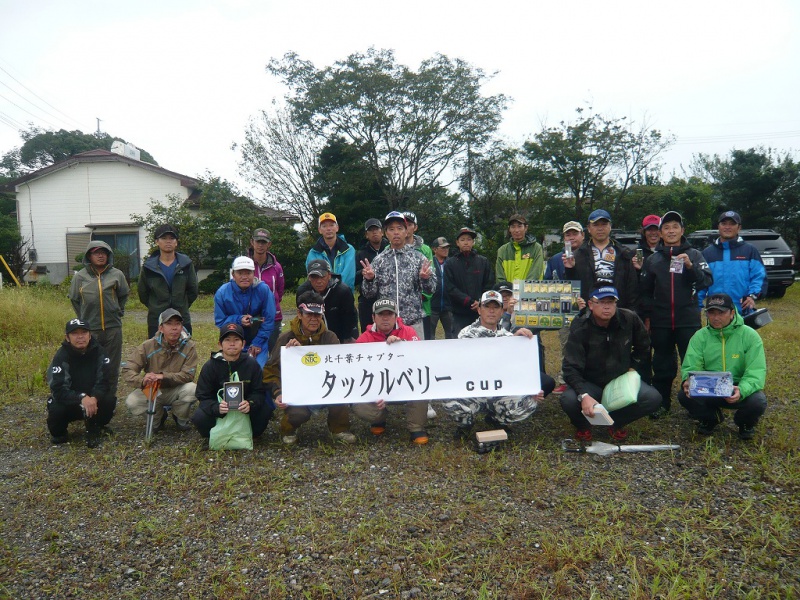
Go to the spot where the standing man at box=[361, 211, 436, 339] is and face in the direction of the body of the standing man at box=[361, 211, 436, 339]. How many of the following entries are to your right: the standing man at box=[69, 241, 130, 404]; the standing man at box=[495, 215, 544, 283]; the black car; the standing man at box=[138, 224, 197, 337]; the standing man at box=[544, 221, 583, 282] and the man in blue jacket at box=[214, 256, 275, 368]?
3

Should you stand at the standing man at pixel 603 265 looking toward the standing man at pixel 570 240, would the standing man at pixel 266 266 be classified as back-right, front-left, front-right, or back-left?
front-left

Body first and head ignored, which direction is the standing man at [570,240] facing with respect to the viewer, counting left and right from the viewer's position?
facing the viewer

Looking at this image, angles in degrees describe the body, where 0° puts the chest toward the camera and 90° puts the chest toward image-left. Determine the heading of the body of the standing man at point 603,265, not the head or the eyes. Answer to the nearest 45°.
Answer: approximately 0°

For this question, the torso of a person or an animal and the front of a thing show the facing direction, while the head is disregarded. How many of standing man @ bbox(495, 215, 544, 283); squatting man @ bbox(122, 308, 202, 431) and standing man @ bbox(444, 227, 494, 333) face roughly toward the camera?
3

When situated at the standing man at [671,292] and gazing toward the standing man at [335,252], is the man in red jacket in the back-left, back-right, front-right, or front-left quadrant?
front-left

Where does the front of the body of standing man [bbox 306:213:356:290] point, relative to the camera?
toward the camera

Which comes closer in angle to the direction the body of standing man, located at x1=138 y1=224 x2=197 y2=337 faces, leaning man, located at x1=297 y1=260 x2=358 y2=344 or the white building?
the leaning man

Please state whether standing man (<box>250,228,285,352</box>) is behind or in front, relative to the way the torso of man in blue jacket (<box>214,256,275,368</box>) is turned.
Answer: behind

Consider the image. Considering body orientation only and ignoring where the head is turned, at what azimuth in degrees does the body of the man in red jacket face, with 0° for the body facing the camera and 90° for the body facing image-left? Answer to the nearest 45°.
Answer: approximately 0°

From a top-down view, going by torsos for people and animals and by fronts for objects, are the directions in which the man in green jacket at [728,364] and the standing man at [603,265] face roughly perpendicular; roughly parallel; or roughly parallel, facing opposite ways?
roughly parallel

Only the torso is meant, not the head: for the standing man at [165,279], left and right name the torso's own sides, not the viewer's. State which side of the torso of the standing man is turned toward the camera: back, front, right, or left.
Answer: front
